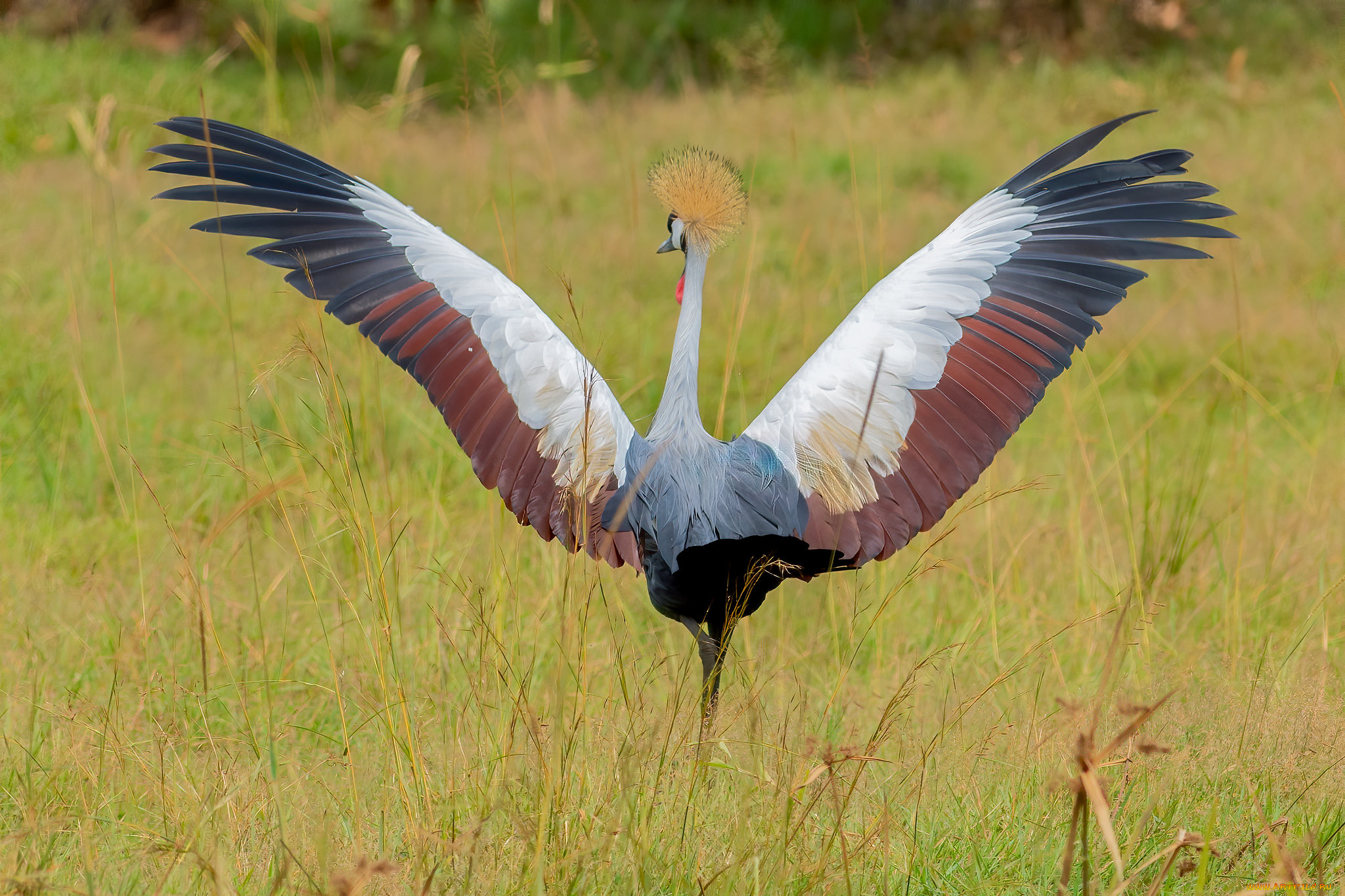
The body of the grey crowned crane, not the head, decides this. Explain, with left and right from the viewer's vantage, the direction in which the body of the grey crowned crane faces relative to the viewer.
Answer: facing away from the viewer
